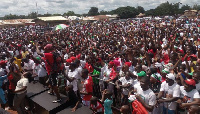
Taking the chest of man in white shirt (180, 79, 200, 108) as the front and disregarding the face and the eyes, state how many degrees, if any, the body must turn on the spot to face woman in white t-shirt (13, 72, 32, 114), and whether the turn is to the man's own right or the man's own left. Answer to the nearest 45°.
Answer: approximately 45° to the man's own right

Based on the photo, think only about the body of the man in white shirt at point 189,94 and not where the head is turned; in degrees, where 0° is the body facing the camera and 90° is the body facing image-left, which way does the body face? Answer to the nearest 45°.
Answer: approximately 45°

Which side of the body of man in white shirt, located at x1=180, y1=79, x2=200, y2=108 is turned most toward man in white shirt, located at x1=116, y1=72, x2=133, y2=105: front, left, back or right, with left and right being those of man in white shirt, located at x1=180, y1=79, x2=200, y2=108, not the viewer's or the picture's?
right

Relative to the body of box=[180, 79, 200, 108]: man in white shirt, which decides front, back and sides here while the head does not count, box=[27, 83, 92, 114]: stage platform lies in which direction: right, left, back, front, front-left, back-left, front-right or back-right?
front-right
